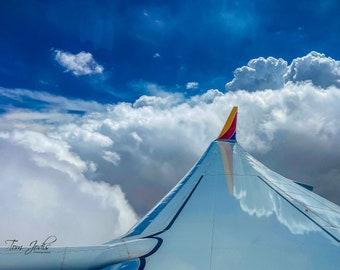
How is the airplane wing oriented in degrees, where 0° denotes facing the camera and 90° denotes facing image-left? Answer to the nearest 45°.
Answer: approximately 90°
